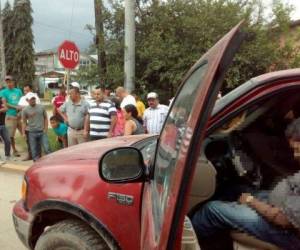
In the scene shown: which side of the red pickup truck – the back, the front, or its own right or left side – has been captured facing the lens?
left

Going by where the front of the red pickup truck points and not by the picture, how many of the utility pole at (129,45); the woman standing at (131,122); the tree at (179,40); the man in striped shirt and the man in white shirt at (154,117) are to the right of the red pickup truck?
5

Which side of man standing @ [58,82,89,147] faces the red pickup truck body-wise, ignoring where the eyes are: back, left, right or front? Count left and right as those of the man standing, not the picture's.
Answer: front

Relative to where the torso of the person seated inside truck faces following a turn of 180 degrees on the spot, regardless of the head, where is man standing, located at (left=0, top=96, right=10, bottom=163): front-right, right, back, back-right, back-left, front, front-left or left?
back-left

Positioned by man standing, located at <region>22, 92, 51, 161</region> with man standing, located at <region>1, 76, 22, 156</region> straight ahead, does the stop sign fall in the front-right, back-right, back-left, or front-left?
back-right

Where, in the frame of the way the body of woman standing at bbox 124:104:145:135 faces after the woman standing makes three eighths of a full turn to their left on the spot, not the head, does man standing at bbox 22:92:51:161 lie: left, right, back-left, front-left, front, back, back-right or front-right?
back

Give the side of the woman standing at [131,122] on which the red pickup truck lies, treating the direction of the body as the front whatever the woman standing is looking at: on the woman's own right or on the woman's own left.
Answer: on the woman's own left

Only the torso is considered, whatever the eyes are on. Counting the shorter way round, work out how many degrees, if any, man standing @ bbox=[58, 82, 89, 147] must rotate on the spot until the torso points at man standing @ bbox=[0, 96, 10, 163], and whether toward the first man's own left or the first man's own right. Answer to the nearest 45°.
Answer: approximately 135° to the first man's own right
